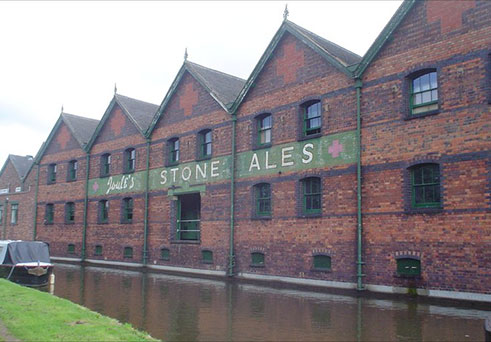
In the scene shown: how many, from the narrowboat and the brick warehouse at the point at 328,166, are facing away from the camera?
0

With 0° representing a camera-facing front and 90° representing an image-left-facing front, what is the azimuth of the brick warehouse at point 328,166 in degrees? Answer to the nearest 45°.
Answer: approximately 45°

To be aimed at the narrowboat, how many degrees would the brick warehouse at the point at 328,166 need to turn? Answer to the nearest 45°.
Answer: approximately 45° to its right

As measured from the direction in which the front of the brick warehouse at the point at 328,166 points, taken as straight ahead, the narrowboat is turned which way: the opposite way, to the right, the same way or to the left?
to the left
